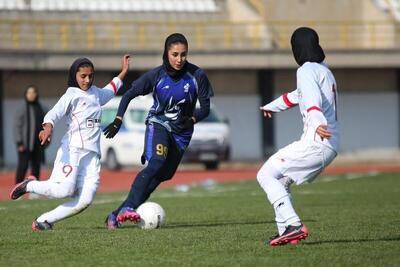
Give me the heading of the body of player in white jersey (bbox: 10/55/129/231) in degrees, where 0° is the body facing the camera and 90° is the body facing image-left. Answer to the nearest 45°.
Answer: approximately 315°

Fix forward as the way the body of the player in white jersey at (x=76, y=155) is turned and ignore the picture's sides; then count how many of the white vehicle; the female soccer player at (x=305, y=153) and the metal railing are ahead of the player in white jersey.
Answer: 1

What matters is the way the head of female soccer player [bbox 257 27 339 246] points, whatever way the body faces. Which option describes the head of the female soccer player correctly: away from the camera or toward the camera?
away from the camera

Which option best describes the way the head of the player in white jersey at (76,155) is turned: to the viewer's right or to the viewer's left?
to the viewer's right

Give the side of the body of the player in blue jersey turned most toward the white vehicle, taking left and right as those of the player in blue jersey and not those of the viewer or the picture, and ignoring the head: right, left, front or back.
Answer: back

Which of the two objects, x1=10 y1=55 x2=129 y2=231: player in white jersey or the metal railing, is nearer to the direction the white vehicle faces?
the player in white jersey

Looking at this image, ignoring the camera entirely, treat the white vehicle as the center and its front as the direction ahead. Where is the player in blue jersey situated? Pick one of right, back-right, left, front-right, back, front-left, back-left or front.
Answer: front-right

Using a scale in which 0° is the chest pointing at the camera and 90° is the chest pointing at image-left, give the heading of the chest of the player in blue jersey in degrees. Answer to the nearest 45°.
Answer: approximately 0°

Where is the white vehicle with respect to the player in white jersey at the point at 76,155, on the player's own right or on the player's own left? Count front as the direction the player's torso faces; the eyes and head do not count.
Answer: on the player's own left

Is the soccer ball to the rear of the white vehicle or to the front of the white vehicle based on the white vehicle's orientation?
to the front

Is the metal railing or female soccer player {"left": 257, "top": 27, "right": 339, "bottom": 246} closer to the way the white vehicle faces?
the female soccer player
